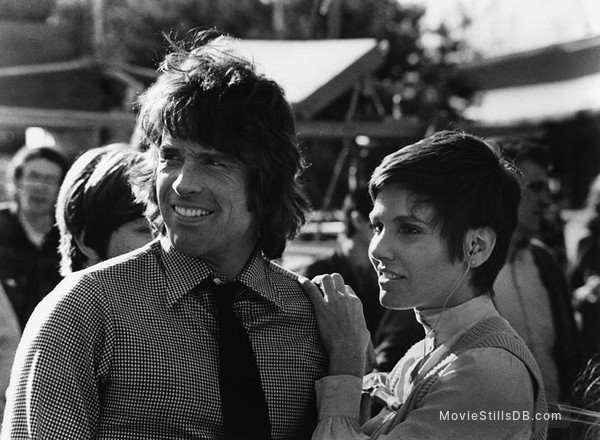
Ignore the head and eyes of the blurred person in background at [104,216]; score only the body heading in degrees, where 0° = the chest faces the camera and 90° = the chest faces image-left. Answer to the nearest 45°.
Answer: approximately 270°

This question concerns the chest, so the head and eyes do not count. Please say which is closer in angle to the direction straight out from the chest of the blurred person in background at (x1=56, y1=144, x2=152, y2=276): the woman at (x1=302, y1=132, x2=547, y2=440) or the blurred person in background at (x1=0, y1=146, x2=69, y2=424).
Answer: the woman

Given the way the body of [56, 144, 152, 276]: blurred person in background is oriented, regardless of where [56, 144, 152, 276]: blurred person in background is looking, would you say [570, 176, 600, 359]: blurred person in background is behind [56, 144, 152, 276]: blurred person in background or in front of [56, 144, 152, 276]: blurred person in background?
in front

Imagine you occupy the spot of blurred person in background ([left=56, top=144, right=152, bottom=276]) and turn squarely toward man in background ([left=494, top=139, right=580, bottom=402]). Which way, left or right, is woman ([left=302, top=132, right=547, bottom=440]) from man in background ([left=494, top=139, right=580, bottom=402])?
right

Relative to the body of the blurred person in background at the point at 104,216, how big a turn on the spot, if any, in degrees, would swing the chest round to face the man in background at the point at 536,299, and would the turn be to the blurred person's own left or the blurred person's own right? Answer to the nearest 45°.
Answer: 0° — they already face them

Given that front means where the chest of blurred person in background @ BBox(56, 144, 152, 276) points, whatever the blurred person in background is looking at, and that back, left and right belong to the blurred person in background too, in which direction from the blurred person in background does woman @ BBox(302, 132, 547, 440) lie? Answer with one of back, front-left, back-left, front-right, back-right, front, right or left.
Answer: front-right

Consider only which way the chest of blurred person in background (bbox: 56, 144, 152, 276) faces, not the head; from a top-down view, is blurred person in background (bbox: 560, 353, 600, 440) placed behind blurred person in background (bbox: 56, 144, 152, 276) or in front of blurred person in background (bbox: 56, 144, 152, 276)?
in front

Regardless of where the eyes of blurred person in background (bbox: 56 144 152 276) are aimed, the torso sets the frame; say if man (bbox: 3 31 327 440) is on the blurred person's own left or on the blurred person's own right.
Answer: on the blurred person's own right

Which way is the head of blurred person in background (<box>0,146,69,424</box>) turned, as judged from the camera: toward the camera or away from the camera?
toward the camera
